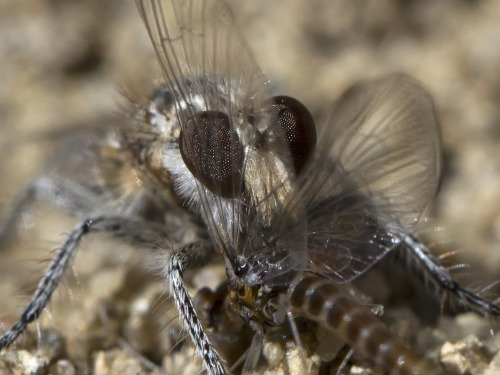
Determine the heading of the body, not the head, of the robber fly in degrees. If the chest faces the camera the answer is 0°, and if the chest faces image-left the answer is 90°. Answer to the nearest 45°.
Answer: approximately 315°
